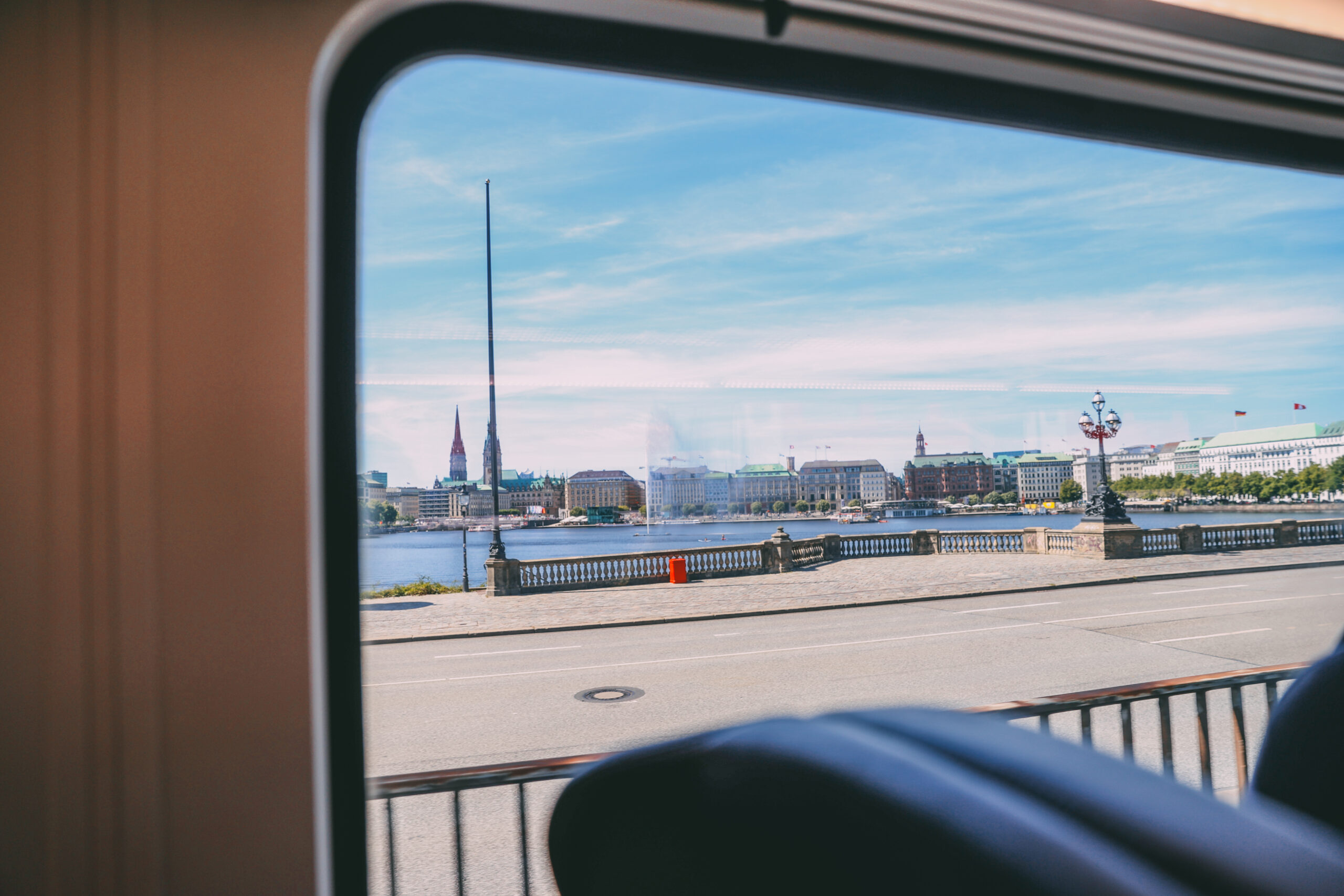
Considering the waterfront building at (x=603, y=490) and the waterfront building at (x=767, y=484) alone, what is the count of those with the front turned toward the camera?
2

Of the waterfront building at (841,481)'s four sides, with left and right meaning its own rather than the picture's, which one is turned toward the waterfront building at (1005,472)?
left

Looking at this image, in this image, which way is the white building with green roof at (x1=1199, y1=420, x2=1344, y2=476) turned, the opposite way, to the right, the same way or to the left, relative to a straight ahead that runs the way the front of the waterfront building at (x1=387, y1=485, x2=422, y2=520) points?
to the right

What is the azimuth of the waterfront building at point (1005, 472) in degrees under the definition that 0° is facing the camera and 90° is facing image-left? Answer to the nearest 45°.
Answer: approximately 0°

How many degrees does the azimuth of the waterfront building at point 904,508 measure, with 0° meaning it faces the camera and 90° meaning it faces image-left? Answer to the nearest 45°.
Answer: approximately 0°

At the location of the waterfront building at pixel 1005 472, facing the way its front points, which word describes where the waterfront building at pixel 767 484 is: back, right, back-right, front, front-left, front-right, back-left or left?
front-right

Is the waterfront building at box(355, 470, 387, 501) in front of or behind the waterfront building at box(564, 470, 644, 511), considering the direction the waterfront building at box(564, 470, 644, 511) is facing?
in front
